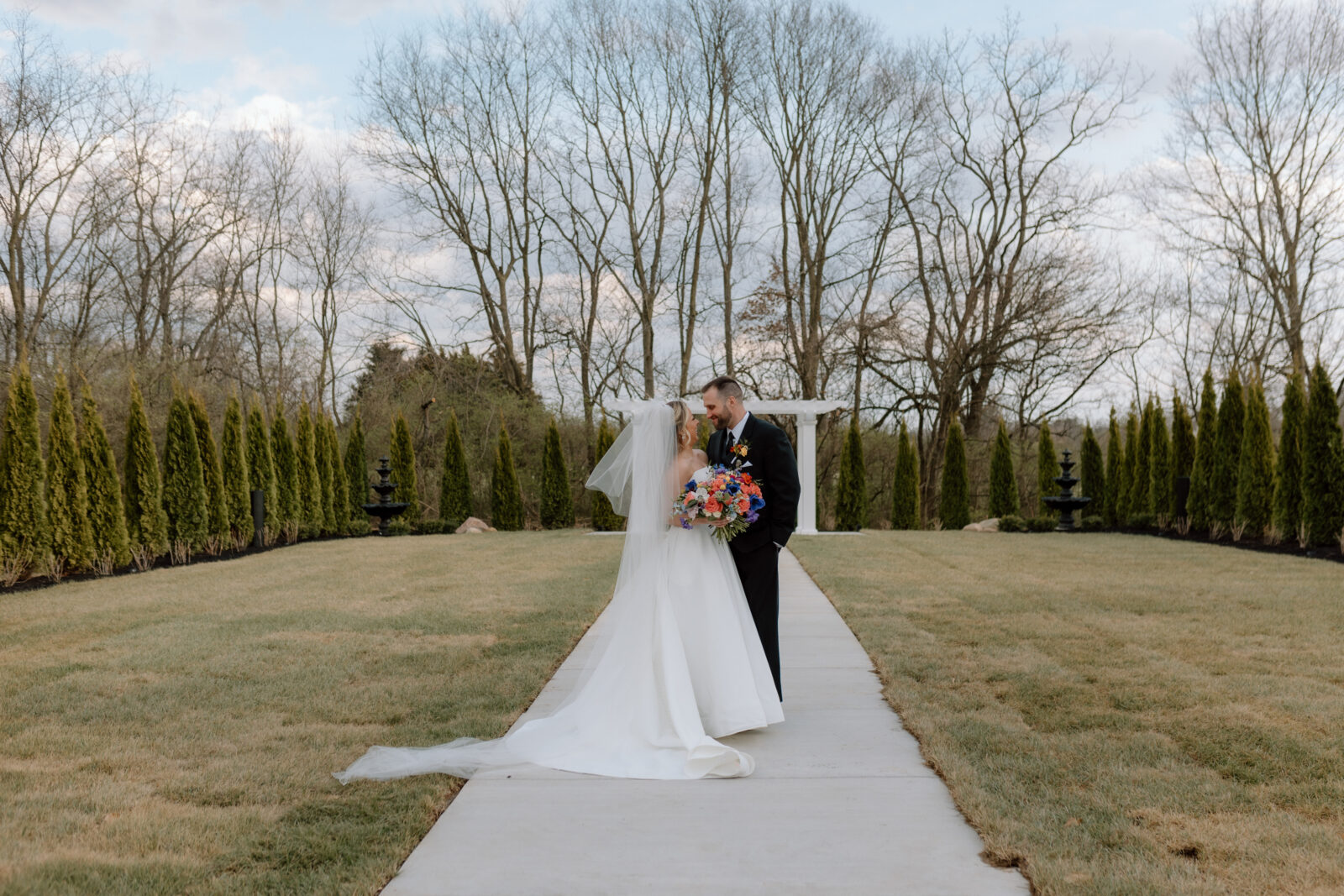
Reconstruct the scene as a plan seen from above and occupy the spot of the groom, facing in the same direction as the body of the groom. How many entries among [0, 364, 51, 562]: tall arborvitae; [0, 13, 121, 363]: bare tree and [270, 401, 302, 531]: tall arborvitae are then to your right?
3

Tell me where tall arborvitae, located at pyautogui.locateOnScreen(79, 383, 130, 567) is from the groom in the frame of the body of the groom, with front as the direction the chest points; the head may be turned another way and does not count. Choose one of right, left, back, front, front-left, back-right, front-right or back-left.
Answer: right

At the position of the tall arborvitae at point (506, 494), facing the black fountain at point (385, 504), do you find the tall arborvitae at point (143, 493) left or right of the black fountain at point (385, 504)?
left

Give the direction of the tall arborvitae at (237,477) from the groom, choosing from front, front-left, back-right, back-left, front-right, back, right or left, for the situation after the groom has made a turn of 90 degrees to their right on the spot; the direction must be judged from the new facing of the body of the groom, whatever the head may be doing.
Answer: front

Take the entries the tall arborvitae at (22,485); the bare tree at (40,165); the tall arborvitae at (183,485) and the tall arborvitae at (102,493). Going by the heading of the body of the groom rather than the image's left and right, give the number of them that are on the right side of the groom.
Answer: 4

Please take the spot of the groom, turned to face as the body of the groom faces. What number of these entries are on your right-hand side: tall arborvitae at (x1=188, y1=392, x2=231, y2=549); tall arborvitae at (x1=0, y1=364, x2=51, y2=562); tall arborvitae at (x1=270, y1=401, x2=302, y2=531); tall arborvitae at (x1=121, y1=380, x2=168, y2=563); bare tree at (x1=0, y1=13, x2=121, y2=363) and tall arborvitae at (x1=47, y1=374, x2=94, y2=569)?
6

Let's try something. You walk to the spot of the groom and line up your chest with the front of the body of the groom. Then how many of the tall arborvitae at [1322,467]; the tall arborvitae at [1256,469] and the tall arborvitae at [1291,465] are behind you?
3

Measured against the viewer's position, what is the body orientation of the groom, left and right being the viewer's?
facing the viewer and to the left of the viewer

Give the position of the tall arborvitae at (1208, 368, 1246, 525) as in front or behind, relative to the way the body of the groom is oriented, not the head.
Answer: behind

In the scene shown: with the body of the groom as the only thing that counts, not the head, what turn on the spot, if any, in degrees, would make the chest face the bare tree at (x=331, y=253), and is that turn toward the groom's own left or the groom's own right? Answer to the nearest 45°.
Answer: approximately 90° to the groom's own right

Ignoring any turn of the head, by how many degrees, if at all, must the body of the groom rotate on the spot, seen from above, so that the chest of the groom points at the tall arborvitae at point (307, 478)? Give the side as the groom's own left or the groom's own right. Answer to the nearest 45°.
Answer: approximately 90° to the groom's own right

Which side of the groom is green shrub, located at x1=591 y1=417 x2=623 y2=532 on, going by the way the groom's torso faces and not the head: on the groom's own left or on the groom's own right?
on the groom's own right

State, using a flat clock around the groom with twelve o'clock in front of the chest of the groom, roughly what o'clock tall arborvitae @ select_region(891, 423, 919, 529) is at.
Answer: The tall arborvitae is roughly at 5 o'clock from the groom.

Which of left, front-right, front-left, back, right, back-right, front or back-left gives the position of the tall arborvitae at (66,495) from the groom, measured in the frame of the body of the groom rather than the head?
right
